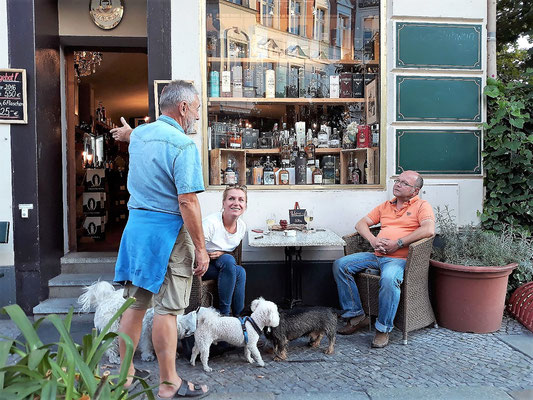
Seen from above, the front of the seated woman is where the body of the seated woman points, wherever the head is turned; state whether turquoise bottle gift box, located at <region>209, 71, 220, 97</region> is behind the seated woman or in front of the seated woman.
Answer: behind

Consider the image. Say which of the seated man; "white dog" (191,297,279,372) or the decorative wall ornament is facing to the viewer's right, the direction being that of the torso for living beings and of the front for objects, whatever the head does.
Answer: the white dog

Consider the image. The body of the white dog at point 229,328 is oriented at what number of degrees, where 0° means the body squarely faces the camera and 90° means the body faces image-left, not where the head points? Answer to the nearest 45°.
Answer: approximately 270°

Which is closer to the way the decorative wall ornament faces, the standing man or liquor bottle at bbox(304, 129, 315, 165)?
the standing man

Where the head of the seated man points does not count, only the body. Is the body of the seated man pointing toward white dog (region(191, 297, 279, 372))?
yes

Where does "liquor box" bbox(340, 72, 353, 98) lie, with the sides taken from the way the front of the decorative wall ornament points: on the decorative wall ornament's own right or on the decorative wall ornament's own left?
on the decorative wall ornament's own left

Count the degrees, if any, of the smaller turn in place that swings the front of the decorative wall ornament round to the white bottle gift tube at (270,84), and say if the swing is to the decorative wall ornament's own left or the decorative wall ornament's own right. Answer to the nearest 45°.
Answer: approximately 90° to the decorative wall ornament's own left

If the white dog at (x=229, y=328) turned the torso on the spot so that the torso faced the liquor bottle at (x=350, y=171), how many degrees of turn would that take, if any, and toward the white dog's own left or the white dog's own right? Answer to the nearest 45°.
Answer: approximately 45° to the white dog's own left

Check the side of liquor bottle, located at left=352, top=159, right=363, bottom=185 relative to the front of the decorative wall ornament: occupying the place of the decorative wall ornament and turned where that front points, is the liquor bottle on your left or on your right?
on your left

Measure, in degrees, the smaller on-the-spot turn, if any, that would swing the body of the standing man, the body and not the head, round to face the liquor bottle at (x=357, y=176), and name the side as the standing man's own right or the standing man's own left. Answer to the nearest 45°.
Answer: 0° — they already face it

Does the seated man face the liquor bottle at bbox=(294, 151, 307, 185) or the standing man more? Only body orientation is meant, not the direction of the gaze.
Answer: the standing man

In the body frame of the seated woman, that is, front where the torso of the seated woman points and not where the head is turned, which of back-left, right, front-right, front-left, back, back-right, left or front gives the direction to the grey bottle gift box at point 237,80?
back-left
